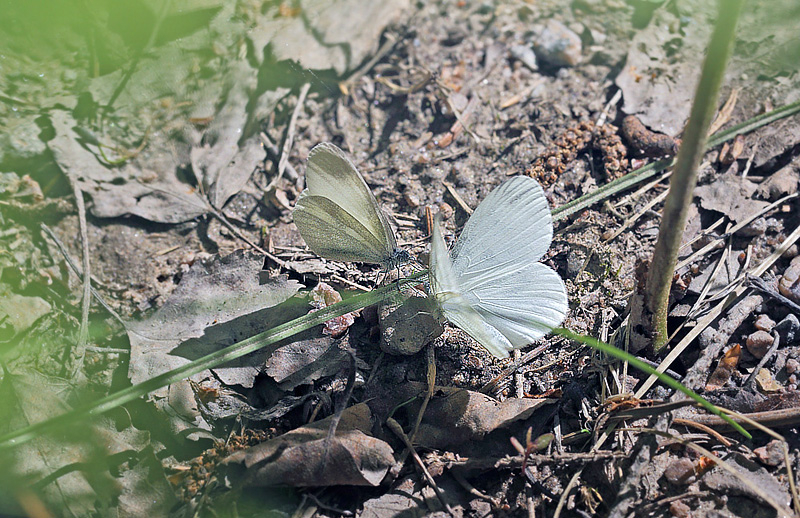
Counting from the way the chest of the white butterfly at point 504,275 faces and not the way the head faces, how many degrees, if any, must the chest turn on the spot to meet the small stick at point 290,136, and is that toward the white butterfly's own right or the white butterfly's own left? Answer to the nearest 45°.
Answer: approximately 45° to the white butterfly's own right

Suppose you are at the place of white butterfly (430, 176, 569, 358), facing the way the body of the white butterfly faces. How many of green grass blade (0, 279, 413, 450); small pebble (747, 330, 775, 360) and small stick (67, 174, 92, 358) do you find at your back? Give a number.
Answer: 1

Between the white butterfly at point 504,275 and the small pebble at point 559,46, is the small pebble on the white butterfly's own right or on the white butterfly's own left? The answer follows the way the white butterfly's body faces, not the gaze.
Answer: on the white butterfly's own right

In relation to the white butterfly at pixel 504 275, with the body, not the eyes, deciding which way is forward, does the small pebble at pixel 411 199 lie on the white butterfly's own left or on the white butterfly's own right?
on the white butterfly's own right

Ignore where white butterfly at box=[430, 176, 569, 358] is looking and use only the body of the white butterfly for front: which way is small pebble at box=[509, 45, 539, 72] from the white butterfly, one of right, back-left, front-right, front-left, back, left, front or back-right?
right

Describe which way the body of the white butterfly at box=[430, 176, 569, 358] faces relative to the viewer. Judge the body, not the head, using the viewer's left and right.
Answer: facing to the left of the viewer

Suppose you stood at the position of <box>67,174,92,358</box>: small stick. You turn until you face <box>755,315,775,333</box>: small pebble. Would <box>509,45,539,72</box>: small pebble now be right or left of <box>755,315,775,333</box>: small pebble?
left

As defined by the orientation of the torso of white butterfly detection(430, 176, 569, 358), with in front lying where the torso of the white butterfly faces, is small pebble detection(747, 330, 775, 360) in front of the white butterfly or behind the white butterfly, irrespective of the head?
behind

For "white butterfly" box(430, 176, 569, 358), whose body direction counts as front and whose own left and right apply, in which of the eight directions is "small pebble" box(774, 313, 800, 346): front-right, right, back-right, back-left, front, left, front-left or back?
back

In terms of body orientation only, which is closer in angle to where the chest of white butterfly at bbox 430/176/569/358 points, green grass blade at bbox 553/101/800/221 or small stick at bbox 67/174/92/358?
the small stick
